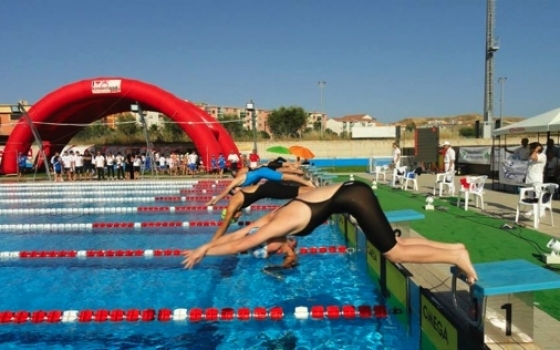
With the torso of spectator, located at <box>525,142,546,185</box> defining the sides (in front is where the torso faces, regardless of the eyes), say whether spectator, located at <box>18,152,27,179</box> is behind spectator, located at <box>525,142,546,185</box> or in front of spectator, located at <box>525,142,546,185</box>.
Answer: in front

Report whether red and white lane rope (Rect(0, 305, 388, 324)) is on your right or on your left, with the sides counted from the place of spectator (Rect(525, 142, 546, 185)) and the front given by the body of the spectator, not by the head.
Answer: on your left

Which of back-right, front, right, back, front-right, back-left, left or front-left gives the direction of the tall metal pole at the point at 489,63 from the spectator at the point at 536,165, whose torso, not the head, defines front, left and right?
right

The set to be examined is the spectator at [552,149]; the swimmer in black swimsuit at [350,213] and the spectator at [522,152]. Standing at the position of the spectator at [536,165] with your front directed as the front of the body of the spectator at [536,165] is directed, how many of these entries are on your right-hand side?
2

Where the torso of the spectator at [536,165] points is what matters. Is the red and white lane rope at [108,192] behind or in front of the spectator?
in front

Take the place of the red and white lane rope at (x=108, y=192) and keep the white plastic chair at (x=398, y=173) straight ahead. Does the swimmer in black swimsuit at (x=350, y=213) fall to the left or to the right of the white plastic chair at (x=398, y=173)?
right

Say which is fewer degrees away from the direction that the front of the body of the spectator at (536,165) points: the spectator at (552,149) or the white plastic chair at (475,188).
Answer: the white plastic chair

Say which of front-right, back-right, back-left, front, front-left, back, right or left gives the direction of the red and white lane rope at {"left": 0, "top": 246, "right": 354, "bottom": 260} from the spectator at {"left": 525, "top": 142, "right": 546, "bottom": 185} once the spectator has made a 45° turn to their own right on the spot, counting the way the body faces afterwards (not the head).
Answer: left

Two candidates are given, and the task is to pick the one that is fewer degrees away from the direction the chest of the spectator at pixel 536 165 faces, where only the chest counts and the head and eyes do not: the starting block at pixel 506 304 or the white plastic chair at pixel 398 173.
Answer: the white plastic chair

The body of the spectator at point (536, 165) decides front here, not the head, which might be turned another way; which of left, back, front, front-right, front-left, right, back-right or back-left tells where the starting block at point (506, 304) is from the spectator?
left

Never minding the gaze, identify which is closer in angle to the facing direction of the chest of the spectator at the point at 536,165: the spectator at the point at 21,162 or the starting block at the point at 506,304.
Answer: the spectator

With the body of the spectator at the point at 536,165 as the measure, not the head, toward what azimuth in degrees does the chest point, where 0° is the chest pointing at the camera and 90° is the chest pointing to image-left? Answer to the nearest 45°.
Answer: approximately 90°

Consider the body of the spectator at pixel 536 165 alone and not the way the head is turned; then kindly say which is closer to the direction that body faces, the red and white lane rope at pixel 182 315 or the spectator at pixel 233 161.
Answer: the spectator

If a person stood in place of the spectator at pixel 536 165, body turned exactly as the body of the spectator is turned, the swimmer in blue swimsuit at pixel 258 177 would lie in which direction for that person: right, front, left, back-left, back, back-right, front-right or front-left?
front-left
